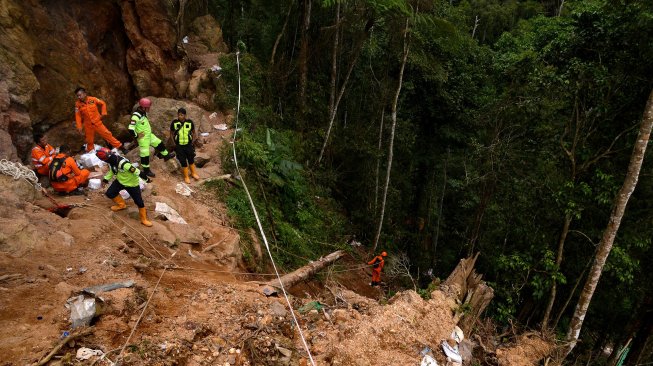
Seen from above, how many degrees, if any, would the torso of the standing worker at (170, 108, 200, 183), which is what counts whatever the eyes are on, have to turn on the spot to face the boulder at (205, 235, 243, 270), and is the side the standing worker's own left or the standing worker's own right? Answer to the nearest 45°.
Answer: approximately 45° to the standing worker's own left

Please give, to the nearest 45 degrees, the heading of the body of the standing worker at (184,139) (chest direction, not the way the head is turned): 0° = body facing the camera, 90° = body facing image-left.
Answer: approximately 0°

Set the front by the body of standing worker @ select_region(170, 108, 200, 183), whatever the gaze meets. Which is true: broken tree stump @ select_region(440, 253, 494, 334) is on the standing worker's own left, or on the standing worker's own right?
on the standing worker's own left

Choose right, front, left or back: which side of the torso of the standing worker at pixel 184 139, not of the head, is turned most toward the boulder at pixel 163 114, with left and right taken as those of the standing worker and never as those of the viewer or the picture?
back

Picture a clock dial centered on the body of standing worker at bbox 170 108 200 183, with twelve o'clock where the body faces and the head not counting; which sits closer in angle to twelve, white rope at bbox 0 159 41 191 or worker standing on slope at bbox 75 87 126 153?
the white rope
